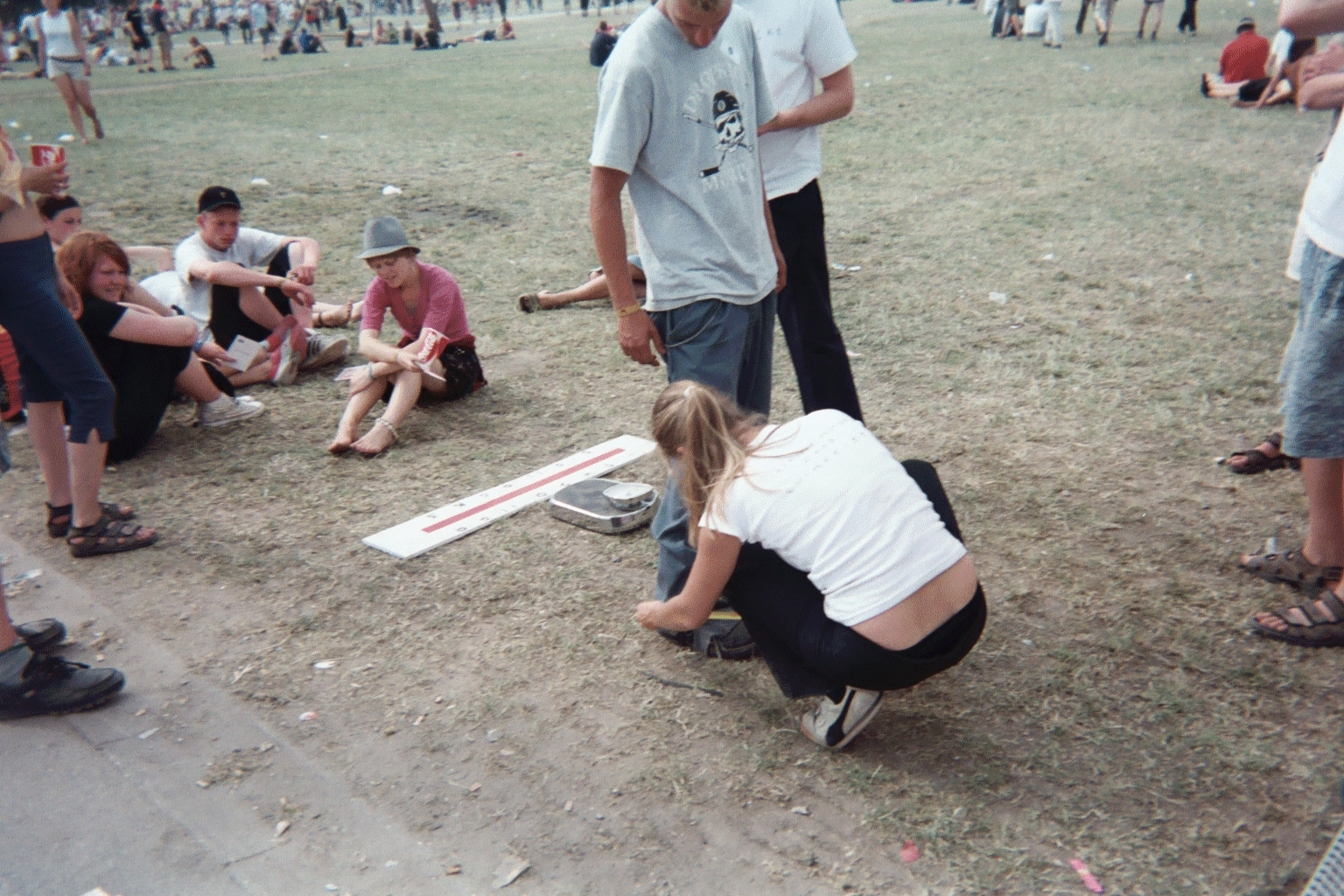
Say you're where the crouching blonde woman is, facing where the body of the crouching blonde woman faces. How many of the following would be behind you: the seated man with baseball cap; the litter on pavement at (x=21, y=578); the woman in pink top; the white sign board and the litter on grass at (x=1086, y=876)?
1

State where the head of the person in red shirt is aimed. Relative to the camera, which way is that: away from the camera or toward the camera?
away from the camera

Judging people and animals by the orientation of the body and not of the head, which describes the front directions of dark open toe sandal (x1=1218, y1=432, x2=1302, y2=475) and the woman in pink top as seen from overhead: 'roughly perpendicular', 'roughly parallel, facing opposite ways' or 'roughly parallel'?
roughly perpendicular

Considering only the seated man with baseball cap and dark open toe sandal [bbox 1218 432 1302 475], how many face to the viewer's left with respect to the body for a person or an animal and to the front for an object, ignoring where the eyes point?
1

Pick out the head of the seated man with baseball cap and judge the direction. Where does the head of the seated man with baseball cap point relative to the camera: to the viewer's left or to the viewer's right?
to the viewer's right

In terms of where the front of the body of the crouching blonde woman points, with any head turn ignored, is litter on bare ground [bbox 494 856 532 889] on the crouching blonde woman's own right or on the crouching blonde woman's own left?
on the crouching blonde woman's own left

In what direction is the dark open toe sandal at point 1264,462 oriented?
to the viewer's left

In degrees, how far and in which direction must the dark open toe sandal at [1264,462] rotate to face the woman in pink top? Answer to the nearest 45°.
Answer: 0° — it already faces them

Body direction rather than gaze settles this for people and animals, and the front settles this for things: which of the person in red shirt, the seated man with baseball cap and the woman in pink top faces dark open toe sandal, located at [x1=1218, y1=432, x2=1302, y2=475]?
the seated man with baseball cap

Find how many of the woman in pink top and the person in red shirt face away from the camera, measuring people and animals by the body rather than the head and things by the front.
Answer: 1

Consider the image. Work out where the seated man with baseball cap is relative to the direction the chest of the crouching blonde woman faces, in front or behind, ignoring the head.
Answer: in front

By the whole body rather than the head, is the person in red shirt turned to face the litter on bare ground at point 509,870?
no

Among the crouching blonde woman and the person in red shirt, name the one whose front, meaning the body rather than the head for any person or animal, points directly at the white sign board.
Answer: the crouching blonde woman

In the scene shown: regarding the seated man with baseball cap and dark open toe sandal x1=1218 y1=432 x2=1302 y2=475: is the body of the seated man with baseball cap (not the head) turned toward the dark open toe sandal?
yes

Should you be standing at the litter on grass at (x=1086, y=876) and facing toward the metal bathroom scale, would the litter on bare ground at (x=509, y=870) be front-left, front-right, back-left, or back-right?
front-left

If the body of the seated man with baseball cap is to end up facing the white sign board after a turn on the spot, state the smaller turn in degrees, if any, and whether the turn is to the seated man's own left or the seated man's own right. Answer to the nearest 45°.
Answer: approximately 45° to the seated man's own right

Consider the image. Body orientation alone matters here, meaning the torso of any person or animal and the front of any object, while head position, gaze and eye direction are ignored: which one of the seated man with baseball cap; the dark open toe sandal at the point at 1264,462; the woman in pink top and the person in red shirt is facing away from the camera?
the person in red shirt

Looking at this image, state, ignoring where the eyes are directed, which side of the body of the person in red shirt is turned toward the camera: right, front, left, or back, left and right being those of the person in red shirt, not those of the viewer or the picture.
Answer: back

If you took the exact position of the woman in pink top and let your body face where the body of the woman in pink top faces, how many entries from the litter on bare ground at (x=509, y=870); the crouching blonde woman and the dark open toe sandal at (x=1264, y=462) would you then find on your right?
0
